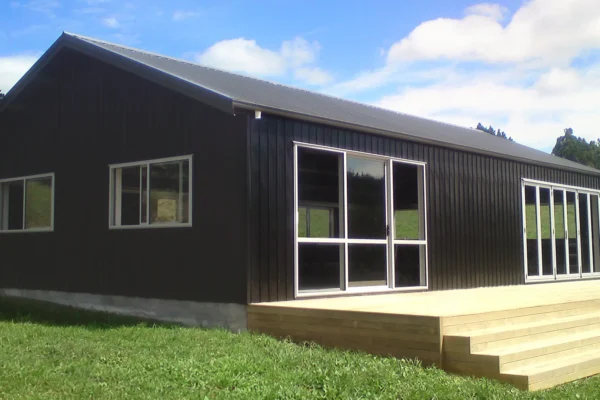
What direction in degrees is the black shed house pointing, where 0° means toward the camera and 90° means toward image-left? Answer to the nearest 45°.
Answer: approximately 315°

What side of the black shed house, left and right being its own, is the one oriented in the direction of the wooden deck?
front
